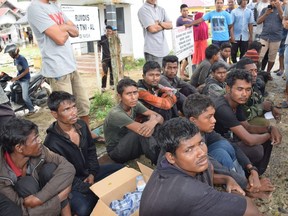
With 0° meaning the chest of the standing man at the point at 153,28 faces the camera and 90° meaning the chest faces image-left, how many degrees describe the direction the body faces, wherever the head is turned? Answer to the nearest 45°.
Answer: approximately 315°

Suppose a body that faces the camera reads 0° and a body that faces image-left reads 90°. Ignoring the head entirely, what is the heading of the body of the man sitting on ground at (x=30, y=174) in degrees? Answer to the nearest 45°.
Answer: approximately 315°

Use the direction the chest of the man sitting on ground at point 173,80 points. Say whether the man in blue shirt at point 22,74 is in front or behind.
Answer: behind

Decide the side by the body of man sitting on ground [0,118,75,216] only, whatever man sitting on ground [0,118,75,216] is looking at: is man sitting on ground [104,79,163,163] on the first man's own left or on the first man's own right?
on the first man's own left

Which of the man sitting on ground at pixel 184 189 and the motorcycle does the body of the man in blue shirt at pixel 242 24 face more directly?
the man sitting on ground
